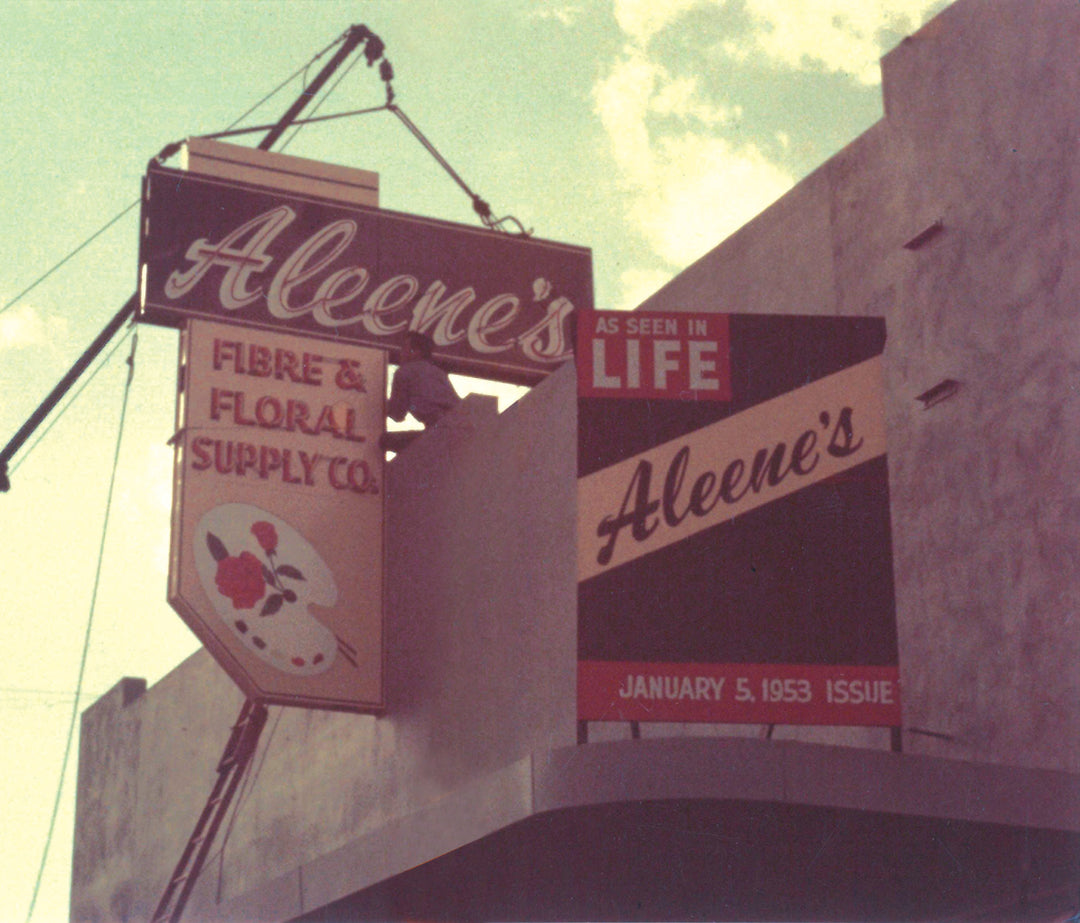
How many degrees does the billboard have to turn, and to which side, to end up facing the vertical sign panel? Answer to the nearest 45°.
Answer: approximately 135° to its right

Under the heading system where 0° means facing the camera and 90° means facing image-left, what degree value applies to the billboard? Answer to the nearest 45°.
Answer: approximately 0°
